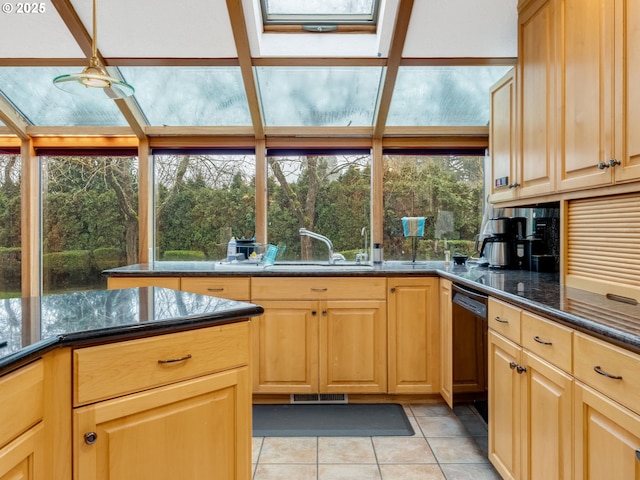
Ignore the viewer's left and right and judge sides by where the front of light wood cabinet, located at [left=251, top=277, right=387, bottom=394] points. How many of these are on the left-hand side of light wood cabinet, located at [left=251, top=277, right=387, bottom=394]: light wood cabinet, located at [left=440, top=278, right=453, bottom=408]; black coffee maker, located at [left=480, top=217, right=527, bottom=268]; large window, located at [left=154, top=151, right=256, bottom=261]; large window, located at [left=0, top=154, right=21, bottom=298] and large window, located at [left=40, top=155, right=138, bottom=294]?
2

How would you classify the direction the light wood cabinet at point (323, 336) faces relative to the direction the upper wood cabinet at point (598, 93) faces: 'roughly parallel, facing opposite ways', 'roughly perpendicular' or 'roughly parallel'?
roughly perpendicular

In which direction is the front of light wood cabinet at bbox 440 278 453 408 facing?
to the viewer's left

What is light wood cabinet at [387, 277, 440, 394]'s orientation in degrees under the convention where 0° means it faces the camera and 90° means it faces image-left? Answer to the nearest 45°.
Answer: approximately 0°

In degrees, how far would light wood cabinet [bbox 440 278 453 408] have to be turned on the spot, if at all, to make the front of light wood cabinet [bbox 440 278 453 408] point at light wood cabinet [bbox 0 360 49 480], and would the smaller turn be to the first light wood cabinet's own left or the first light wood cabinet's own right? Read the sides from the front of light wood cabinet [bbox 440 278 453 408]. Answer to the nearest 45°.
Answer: approximately 45° to the first light wood cabinet's own left
